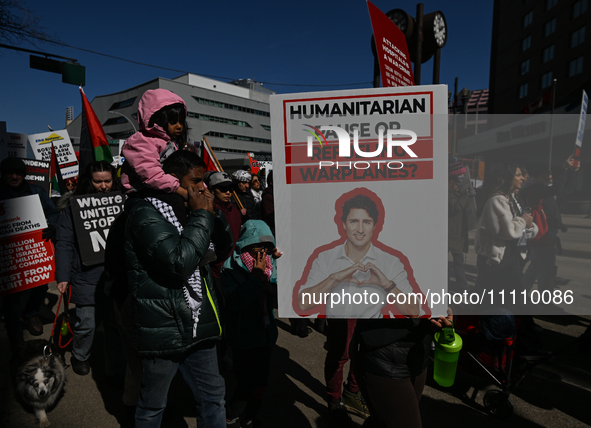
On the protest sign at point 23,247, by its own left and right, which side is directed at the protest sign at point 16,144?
back

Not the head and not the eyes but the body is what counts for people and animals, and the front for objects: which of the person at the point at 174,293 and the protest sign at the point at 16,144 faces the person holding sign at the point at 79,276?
the protest sign

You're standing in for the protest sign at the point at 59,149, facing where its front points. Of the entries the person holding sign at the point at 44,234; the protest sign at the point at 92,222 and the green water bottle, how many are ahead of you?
3

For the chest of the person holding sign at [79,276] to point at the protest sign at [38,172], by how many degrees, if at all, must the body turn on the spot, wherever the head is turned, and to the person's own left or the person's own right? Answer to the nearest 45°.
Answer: approximately 180°

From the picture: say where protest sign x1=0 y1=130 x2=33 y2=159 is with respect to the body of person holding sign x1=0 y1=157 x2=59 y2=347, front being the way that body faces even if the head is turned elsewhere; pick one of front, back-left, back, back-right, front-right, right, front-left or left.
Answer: back

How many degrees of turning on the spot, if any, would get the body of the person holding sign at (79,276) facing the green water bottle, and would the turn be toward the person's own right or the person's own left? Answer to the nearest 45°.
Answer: approximately 45° to the person's own left

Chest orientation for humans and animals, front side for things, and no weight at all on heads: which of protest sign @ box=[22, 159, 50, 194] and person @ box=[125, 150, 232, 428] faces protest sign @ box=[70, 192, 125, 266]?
protest sign @ box=[22, 159, 50, 194]

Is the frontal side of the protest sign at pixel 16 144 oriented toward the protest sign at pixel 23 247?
yes

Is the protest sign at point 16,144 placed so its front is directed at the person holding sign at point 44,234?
yes
